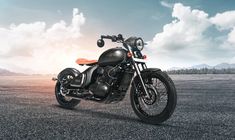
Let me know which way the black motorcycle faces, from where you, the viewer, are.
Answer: facing the viewer and to the right of the viewer
